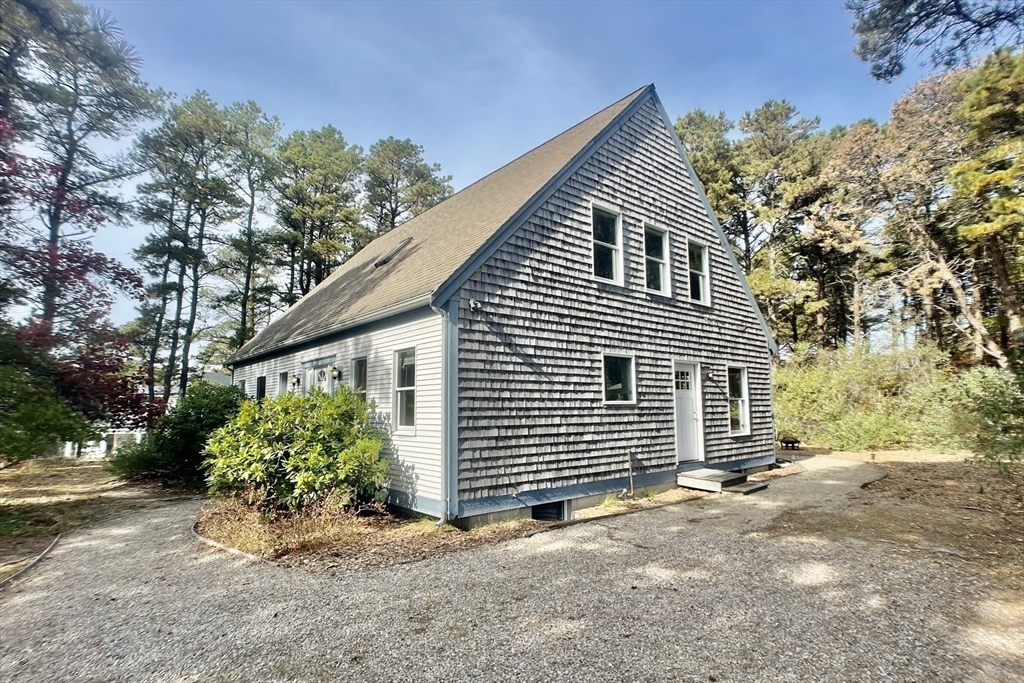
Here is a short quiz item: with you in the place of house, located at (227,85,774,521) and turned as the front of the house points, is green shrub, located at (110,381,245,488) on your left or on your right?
on your right

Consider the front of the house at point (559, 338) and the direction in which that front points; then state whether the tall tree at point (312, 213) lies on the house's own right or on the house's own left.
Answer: on the house's own right

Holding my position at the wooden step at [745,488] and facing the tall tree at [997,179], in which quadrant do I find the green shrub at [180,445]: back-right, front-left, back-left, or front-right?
back-left
